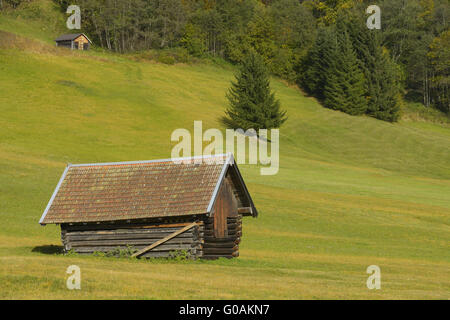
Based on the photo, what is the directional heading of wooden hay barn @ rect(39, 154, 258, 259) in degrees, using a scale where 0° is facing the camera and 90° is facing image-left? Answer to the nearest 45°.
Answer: approximately 315°
